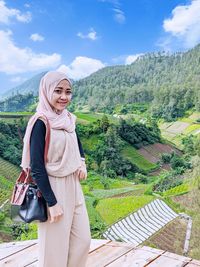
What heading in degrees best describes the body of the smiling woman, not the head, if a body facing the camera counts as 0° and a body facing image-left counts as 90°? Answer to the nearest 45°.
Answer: approximately 315°
